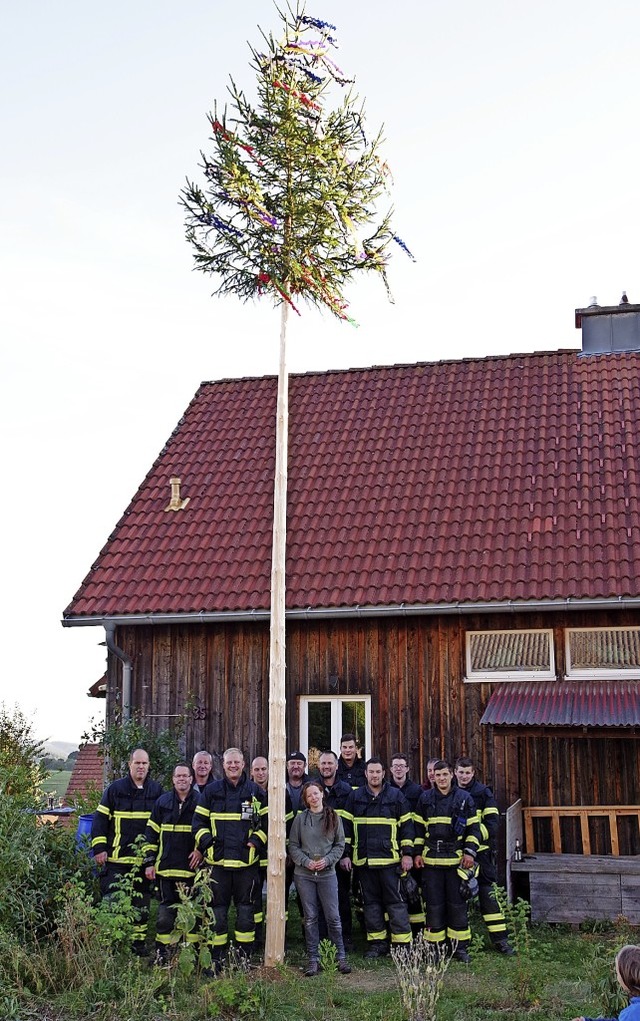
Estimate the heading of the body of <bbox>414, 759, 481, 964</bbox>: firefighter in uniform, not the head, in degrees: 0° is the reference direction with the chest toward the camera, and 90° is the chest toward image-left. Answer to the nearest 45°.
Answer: approximately 0°

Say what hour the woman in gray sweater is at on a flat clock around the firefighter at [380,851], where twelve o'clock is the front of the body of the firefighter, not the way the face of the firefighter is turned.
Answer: The woman in gray sweater is roughly at 2 o'clock from the firefighter.

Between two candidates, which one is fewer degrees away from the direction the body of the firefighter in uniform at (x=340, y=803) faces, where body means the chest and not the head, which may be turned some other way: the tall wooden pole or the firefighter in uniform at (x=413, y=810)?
the tall wooden pole

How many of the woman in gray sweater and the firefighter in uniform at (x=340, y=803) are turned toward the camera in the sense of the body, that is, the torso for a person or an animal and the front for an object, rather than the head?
2
